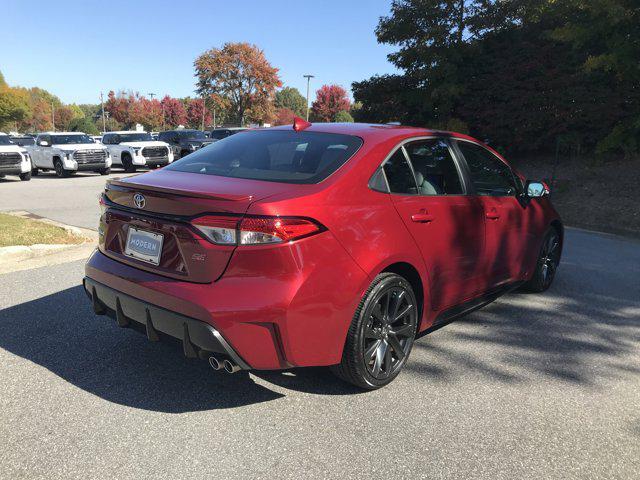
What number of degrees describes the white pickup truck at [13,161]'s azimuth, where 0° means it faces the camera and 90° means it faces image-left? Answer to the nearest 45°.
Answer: approximately 315°

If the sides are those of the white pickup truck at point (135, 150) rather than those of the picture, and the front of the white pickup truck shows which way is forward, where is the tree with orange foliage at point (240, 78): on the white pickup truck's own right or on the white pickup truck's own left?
on the white pickup truck's own left

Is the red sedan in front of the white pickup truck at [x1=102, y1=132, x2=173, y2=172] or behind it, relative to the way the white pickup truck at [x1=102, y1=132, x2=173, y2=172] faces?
in front

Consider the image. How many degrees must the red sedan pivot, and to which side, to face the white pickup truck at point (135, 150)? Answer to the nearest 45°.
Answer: approximately 90° to its left

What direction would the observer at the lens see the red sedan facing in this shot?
facing away from the viewer and to the right of the viewer

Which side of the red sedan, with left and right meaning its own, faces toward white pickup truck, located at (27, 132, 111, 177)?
left

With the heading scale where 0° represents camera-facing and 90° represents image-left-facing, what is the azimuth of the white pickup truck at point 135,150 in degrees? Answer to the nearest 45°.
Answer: approximately 315°

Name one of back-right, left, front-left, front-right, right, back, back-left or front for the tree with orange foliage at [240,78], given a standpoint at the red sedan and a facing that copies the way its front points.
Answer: front-left
